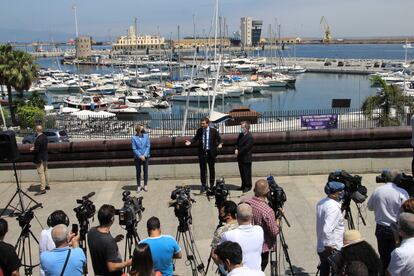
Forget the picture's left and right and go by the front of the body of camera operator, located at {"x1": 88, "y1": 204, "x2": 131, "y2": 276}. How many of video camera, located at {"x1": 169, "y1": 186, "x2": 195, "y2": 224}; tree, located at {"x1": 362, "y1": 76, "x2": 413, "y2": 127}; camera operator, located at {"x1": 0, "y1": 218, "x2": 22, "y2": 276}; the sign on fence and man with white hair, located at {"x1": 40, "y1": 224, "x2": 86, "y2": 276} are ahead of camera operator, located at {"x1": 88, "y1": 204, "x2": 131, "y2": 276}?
3

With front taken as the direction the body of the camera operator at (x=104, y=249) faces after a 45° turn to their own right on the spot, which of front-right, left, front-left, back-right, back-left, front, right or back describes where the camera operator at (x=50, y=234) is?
back-left

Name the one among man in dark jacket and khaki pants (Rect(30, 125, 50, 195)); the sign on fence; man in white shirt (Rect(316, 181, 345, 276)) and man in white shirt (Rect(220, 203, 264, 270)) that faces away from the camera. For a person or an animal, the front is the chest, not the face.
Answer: man in white shirt (Rect(220, 203, 264, 270))

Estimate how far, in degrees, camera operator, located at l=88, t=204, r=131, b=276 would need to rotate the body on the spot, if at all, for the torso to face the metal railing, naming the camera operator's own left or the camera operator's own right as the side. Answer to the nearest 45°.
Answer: approximately 45° to the camera operator's own left

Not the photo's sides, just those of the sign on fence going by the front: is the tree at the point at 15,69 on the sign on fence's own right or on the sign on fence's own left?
on the sign on fence's own right

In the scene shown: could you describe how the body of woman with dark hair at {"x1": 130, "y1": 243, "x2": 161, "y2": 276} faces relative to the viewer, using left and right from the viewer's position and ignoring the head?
facing away from the viewer

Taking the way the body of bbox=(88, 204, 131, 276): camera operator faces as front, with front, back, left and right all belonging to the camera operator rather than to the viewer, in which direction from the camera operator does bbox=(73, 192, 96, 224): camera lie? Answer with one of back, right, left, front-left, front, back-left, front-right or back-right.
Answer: front-left

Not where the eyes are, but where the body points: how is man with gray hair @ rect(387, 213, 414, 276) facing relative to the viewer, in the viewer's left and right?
facing away from the viewer and to the left of the viewer

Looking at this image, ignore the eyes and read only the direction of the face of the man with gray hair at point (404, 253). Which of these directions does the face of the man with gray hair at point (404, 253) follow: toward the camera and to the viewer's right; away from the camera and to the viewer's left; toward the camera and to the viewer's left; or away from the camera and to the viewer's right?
away from the camera and to the viewer's left

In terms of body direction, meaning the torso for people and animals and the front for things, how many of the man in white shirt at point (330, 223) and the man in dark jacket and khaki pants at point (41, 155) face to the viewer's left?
1

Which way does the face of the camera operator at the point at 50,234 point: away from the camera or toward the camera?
away from the camera
